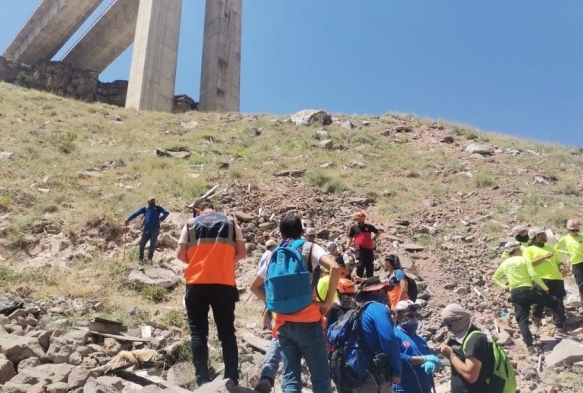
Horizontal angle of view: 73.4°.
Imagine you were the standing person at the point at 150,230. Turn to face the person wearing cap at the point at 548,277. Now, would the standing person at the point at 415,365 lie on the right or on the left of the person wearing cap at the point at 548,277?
right

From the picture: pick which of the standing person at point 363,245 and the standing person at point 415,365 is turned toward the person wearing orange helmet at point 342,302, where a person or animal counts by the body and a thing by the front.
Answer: the standing person at point 363,245

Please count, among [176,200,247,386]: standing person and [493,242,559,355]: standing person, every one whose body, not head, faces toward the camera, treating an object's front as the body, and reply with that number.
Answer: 0

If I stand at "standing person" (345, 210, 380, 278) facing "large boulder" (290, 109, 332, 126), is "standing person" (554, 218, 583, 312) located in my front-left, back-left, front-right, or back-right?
back-right

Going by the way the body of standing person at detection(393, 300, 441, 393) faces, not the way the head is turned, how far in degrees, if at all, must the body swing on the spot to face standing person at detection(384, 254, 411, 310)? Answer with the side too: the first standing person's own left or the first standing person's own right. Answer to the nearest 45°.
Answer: approximately 135° to the first standing person's own left

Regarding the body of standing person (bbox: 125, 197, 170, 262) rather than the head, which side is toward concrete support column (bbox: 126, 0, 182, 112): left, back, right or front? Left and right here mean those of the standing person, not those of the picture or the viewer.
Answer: back

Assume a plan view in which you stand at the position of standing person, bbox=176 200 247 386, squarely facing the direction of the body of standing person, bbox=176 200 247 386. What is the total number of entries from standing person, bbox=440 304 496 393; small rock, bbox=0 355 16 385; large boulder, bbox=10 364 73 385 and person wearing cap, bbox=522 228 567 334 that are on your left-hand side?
2

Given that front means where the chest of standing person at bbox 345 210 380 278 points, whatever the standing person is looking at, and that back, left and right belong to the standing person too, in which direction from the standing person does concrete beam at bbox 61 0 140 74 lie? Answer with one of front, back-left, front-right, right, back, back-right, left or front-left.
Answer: back-right

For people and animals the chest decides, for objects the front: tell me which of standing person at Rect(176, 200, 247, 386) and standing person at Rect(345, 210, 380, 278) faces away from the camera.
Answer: standing person at Rect(176, 200, 247, 386)

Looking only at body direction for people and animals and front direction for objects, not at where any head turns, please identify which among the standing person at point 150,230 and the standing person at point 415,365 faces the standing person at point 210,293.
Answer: the standing person at point 150,230

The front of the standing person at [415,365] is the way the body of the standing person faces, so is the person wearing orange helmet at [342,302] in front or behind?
behind

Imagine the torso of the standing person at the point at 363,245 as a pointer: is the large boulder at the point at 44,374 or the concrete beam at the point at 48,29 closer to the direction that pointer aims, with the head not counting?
the large boulder
